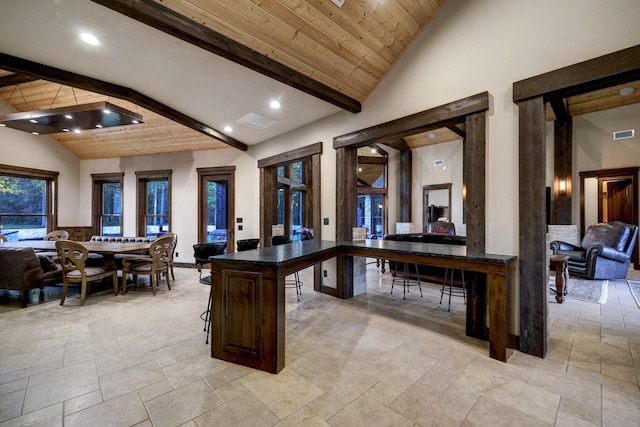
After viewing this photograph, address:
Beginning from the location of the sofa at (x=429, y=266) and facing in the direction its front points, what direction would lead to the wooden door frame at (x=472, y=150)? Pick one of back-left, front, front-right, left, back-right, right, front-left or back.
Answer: back

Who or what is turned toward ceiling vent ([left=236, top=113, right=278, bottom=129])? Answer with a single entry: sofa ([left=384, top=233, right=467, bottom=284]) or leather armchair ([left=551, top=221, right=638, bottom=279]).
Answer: the leather armchair

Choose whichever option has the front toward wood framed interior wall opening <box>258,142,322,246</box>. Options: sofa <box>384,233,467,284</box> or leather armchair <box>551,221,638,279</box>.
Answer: the leather armchair

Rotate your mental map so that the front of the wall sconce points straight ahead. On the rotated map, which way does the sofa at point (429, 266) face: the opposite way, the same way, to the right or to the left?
the opposite way

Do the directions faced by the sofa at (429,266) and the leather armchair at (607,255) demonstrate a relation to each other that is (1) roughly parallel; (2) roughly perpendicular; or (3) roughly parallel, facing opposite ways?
roughly perpendicular

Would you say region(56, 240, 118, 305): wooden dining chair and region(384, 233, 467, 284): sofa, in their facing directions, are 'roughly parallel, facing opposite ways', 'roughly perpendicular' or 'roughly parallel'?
roughly parallel

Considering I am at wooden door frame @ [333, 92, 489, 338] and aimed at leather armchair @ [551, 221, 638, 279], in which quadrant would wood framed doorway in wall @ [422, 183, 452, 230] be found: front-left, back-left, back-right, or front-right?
front-left

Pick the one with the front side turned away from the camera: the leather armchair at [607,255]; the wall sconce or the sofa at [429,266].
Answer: the sofa

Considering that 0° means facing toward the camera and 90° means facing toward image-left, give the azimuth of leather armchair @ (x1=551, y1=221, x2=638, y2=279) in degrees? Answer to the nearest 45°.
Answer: approximately 45°

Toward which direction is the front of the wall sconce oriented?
toward the camera

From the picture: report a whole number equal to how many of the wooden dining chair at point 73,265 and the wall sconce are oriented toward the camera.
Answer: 1

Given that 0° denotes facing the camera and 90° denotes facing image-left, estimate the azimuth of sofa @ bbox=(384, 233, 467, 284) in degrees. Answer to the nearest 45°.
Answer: approximately 180°

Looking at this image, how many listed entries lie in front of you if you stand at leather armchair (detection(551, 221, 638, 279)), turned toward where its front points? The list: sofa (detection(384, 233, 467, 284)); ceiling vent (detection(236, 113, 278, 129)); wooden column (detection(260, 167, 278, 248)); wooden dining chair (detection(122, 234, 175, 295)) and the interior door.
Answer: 4

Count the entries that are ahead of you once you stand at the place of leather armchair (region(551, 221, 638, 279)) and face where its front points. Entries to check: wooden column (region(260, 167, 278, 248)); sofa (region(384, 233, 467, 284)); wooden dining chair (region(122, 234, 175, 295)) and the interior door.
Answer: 3

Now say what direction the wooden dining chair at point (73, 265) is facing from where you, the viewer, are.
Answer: facing away from the viewer and to the right of the viewer

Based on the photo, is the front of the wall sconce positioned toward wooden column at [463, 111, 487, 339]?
yes

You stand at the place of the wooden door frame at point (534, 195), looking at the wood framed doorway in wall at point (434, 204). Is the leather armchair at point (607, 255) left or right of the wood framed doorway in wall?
right

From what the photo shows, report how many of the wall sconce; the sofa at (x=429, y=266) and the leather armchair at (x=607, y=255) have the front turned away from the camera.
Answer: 1
